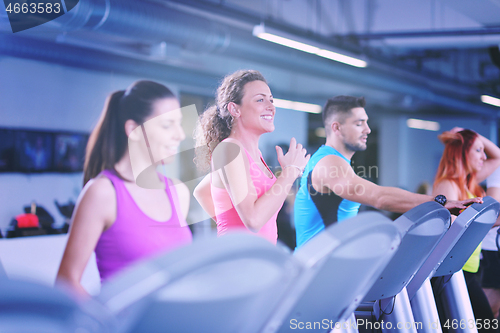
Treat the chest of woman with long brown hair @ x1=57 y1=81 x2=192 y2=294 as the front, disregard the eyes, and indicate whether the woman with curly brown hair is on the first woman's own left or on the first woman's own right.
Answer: on the first woman's own left

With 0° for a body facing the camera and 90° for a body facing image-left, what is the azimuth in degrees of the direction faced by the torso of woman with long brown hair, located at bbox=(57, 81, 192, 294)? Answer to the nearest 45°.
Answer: approximately 315°

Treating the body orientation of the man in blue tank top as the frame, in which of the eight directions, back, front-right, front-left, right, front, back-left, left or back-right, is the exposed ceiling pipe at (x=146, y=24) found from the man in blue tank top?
back-left

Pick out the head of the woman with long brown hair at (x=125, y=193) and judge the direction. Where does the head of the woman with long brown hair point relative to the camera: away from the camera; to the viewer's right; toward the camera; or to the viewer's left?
to the viewer's right

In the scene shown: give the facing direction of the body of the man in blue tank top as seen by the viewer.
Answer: to the viewer's right

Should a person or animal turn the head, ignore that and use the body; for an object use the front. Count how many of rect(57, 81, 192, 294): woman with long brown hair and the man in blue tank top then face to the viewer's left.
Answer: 0
